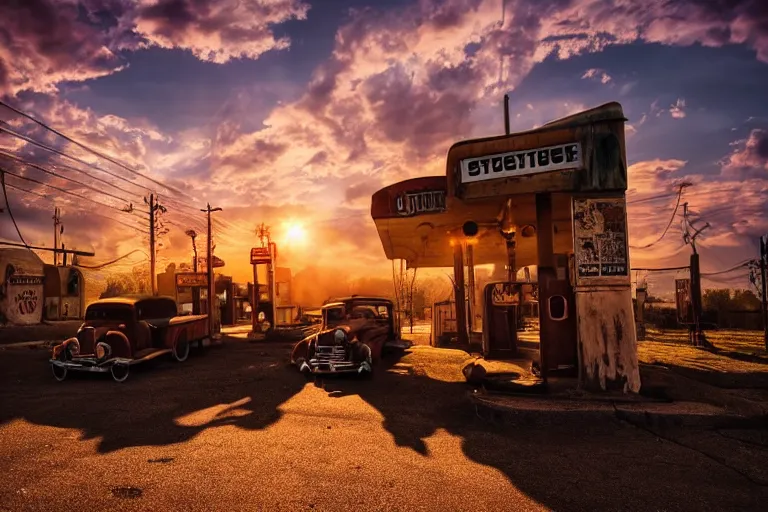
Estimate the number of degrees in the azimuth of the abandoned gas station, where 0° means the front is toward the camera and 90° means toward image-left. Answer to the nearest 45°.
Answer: approximately 45°

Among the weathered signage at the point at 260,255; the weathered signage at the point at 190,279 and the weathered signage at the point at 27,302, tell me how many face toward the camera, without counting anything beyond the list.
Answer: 3

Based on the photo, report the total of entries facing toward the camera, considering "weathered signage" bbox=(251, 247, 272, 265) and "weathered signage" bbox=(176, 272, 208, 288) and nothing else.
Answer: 2

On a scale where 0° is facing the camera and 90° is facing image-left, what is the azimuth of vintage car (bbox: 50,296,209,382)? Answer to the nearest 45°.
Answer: approximately 45°

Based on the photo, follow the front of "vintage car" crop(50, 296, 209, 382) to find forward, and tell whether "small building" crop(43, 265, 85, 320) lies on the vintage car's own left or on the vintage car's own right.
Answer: on the vintage car's own right

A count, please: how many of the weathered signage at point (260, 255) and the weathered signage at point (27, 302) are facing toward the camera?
2

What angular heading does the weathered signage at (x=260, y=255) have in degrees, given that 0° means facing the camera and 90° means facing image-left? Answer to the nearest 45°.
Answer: approximately 0°

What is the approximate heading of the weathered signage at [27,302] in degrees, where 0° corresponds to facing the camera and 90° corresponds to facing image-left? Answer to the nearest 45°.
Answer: approximately 0°
